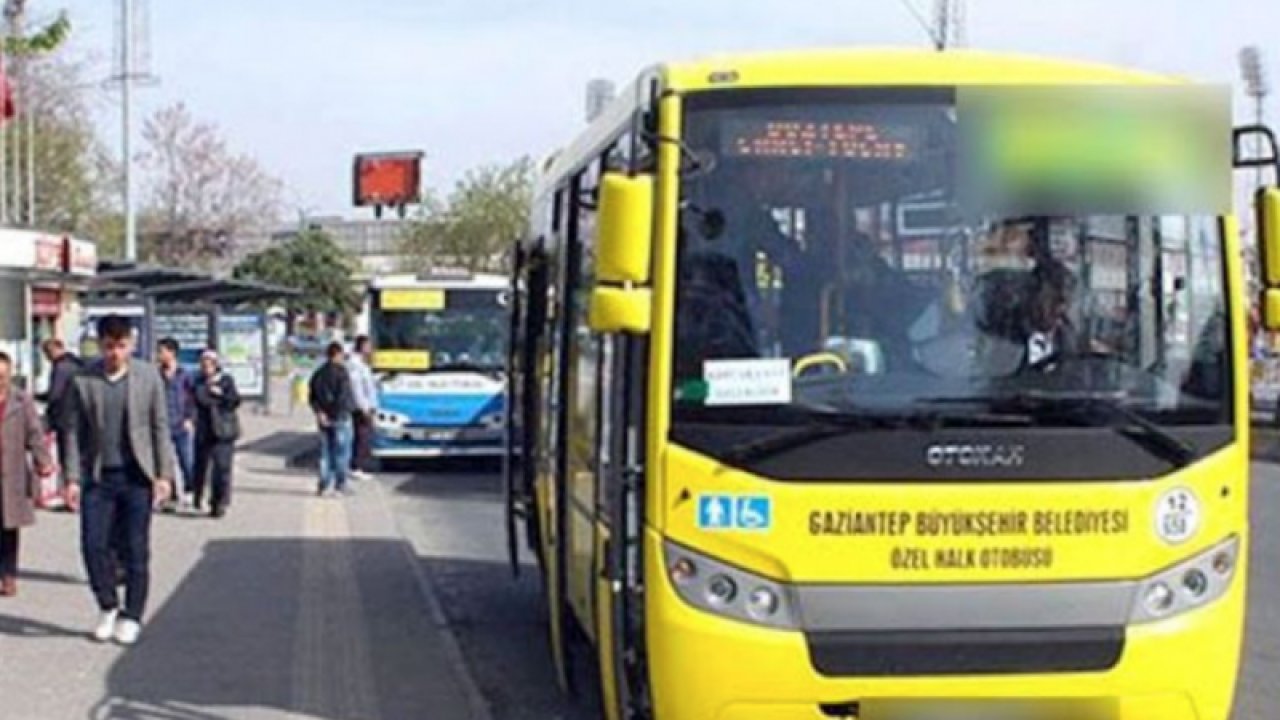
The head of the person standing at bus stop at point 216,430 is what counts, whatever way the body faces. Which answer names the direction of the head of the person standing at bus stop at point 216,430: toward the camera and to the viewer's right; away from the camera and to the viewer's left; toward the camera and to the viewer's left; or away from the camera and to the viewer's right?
toward the camera and to the viewer's left

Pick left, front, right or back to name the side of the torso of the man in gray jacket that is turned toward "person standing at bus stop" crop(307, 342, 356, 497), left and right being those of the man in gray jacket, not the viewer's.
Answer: back

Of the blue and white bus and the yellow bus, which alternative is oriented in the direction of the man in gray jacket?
the blue and white bus

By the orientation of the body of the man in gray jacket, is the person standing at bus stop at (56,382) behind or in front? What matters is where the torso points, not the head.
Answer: behind

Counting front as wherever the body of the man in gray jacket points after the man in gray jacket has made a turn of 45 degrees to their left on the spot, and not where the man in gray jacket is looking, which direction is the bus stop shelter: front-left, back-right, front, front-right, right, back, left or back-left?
back-left

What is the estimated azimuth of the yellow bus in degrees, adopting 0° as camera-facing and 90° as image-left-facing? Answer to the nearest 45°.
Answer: approximately 0°

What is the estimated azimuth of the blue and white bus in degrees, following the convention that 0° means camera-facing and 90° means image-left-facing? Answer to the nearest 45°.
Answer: approximately 0°

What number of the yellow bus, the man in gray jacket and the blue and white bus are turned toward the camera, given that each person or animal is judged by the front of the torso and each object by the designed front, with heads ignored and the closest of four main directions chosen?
3

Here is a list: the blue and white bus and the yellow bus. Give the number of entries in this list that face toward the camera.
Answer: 2
